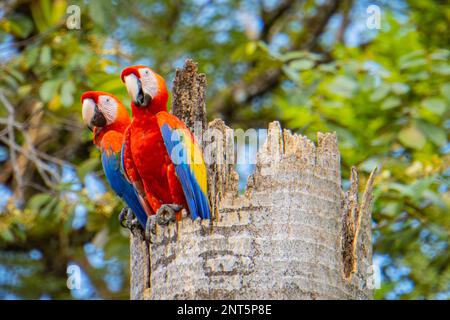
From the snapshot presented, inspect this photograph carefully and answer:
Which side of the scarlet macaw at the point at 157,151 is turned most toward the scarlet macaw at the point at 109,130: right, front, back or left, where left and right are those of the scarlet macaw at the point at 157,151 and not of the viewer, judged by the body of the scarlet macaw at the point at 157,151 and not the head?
right

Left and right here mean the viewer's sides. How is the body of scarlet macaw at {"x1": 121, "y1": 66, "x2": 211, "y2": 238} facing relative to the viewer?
facing the viewer and to the left of the viewer
